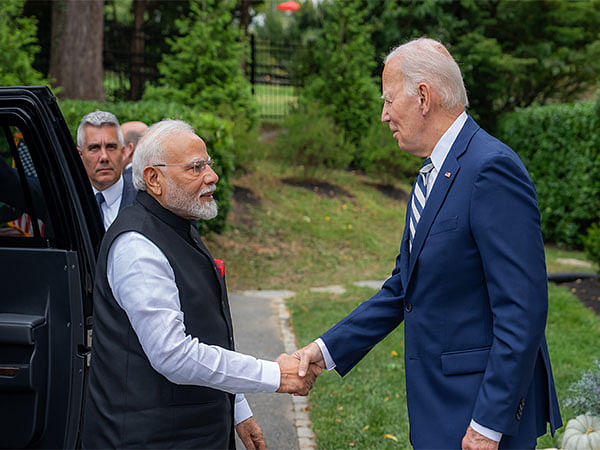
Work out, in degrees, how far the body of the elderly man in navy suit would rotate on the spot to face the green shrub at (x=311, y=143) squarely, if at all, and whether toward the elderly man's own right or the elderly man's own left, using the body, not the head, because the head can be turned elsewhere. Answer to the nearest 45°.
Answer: approximately 90° to the elderly man's own right

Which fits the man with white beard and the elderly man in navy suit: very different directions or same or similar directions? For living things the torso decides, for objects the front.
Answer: very different directions

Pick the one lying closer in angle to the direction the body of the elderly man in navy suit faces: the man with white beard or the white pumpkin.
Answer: the man with white beard

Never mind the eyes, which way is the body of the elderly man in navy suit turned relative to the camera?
to the viewer's left

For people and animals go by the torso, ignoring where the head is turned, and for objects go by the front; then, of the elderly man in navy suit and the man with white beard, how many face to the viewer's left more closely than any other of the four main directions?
1

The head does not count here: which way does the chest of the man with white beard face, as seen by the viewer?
to the viewer's right

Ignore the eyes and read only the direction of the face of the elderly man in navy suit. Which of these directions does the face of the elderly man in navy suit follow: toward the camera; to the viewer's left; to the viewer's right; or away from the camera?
to the viewer's left

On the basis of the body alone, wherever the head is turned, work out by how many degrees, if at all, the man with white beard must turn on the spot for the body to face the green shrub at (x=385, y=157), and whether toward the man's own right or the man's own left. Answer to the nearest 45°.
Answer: approximately 90° to the man's own left

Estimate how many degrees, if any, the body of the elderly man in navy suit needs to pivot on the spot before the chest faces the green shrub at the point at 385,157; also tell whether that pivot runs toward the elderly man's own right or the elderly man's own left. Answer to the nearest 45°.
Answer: approximately 90° to the elderly man's own right

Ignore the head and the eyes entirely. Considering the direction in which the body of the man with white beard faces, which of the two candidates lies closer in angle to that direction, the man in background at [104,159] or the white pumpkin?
the white pumpkin

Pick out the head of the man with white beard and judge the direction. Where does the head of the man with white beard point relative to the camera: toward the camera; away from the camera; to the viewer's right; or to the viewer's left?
to the viewer's right
